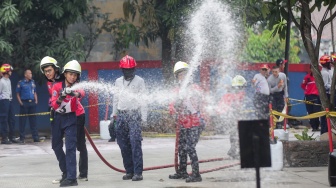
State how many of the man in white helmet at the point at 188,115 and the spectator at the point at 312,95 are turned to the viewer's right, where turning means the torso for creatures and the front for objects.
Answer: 0

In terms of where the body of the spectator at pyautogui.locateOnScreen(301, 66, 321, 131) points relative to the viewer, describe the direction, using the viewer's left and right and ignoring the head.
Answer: facing the viewer and to the left of the viewer

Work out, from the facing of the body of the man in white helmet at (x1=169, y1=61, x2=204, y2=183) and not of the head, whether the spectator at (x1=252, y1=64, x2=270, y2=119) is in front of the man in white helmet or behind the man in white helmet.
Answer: behind

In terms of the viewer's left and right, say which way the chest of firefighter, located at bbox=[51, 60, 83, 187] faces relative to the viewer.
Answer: facing the viewer and to the right of the viewer

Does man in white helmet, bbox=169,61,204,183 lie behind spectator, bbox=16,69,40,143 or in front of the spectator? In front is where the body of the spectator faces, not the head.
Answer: in front

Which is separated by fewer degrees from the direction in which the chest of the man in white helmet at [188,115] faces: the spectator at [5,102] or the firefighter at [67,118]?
the firefighter
